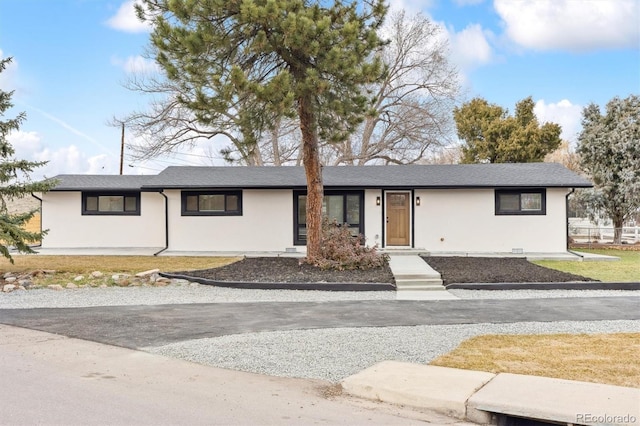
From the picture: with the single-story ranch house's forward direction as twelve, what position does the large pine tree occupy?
The large pine tree is roughly at 1 o'clock from the single-story ranch house.

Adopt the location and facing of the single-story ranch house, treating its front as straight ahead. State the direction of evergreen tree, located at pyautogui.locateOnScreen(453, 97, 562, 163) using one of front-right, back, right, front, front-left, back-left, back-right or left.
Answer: back-left

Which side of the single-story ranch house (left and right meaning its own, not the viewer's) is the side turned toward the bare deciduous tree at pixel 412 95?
back

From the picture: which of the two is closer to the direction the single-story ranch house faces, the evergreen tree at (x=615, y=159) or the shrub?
the shrub

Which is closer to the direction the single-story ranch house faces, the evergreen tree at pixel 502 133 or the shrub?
the shrub

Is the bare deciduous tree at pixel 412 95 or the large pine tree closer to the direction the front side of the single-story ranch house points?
the large pine tree

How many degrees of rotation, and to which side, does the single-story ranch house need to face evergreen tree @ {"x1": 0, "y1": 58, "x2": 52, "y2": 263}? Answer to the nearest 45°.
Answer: approximately 45° to its right

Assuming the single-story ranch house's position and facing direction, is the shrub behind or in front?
in front

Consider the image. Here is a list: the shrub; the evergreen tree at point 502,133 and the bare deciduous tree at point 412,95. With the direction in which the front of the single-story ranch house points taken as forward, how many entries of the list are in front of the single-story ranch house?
1

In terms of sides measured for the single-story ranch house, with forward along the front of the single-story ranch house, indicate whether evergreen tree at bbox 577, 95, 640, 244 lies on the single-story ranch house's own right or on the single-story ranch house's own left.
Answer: on the single-story ranch house's own left

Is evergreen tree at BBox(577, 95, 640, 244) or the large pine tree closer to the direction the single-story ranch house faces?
the large pine tree
